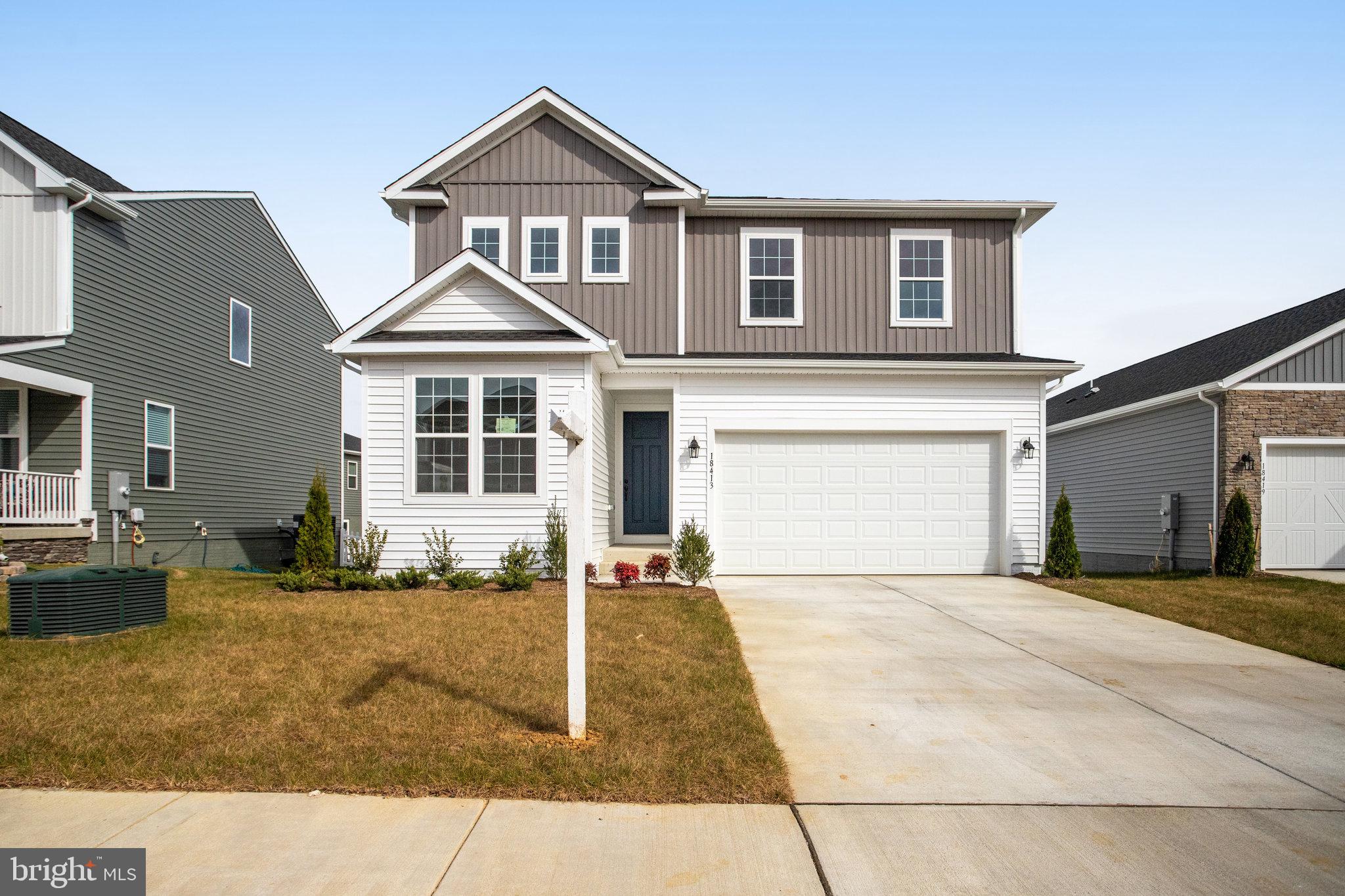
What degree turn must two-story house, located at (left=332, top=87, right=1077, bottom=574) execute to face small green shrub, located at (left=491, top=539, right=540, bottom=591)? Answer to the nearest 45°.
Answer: approximately 45° to its right

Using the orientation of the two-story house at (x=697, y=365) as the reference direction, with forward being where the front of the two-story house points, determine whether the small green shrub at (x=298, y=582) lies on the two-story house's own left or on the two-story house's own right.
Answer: on the two-story house's own right

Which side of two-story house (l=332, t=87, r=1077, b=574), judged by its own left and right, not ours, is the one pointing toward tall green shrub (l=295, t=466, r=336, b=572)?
right

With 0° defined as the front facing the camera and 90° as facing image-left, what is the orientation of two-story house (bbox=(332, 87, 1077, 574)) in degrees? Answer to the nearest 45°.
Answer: approximately 0°

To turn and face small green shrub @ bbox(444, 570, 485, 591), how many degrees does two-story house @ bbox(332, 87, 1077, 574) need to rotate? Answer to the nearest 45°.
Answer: approximately 45° to its right

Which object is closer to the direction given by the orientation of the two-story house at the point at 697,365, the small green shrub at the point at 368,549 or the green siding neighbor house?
the small green shrub

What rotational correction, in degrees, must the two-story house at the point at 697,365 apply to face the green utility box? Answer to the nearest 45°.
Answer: approximately 45° to its right

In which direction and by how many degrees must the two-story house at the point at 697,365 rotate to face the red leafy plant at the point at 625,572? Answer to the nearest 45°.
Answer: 0° — it already faces it

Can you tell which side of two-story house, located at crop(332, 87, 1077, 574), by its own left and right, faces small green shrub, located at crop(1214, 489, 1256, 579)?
left

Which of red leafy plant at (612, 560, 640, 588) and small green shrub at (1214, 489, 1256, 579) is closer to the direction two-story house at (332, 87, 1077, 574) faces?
the red leafy plant
